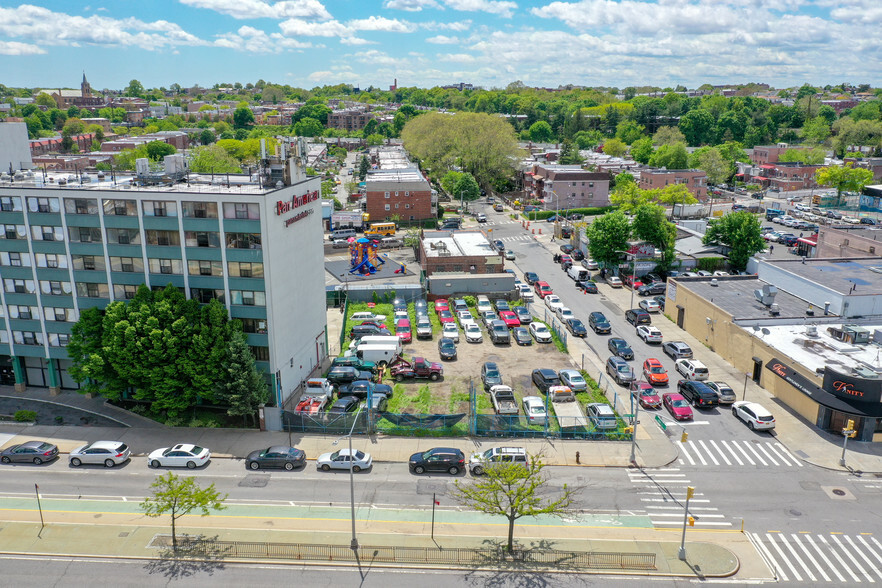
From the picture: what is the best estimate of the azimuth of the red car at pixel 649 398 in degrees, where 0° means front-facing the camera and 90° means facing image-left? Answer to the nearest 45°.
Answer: approximately 315°

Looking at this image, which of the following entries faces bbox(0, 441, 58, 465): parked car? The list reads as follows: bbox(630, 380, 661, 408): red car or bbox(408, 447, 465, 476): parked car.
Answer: bbox(408, 447, 465, 476): parked car

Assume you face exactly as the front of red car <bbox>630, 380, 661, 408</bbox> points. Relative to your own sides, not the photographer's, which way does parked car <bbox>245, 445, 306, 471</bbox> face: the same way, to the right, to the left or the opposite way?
to the right

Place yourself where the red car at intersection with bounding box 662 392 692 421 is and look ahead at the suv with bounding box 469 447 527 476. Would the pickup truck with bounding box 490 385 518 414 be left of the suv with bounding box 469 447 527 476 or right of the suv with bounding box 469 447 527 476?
right

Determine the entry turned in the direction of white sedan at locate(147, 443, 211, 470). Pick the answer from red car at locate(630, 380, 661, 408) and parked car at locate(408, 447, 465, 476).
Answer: the parked car

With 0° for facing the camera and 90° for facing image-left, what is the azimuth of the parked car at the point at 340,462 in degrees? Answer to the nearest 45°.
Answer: approximately 90°

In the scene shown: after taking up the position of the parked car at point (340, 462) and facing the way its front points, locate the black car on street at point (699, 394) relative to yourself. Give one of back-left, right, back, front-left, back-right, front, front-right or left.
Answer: back

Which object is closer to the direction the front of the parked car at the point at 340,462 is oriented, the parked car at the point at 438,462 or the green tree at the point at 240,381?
the green tree

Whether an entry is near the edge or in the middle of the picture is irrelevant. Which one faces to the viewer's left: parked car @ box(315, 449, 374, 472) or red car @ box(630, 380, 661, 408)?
the parked car

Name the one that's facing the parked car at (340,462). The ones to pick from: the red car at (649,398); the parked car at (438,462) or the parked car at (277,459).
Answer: the parked car at (438,462)
